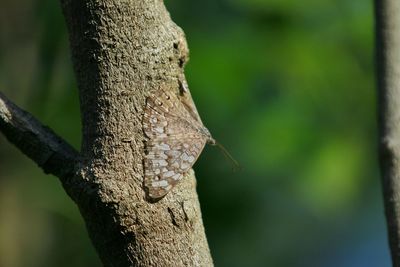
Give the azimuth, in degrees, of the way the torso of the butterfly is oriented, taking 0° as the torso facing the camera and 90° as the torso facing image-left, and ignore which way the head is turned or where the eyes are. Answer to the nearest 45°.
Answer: approximately 270°

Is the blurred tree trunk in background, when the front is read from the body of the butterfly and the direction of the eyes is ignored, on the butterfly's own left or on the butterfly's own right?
on the butterfly's own left
